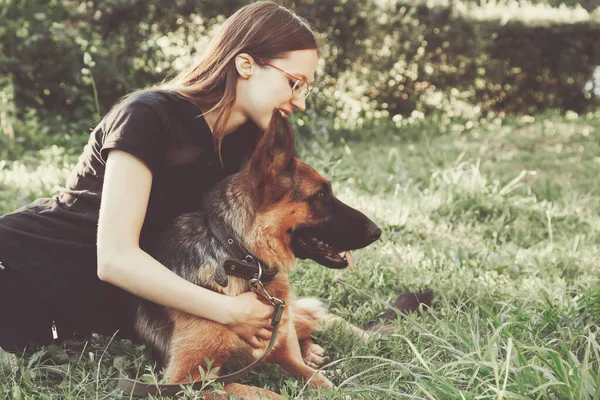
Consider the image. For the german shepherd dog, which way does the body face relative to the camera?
to the viewer's right

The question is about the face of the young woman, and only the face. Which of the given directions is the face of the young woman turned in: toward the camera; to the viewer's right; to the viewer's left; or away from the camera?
to the viewer's right

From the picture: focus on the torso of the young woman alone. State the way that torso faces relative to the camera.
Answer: to the viewer's right
